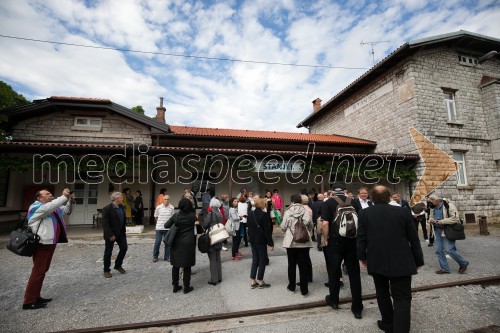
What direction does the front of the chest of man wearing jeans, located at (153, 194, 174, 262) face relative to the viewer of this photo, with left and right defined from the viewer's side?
facing the viewer

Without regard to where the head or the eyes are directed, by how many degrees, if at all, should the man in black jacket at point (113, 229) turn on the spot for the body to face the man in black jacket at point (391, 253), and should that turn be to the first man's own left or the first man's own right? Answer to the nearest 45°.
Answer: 0° — they already face them

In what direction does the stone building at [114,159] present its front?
toward the camera

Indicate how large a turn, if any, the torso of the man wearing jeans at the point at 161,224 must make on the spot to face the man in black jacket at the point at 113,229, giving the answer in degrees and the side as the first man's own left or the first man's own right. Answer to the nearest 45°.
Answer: approximately 45° to the first man's own right

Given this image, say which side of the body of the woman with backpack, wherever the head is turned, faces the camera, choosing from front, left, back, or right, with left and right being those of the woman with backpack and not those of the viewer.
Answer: back

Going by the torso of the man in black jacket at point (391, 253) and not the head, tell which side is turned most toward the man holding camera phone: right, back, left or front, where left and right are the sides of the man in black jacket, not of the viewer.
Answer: left

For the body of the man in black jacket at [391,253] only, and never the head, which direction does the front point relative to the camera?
away from the camera

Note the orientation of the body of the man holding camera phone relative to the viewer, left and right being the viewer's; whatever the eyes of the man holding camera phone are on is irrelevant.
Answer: facing to the right of the viewer

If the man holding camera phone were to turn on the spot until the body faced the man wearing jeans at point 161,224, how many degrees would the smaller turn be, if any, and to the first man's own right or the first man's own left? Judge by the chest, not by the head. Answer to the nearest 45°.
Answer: approximately 45° to the first man's own left

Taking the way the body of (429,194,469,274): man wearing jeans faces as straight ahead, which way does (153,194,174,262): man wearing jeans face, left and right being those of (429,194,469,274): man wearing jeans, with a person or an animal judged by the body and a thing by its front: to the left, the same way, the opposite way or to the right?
to the left

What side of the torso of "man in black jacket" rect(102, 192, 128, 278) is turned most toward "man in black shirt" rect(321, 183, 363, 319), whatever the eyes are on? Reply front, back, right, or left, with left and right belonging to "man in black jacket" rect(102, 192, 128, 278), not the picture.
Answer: front

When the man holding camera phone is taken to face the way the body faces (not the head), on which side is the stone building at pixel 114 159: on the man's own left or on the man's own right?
on the man's own left

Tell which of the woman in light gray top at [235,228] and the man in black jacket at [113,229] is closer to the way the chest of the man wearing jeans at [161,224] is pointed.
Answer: the man in black jacket

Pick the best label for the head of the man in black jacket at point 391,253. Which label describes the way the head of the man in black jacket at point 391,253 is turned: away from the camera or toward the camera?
away from the camera

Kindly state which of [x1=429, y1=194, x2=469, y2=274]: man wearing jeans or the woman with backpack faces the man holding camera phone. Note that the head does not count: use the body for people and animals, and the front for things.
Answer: the man wearing jeans

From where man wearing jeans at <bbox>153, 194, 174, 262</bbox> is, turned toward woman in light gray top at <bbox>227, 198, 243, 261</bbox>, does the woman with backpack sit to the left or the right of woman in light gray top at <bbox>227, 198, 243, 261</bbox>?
right

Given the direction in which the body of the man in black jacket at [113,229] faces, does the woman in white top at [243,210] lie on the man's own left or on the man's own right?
on the man's own left
